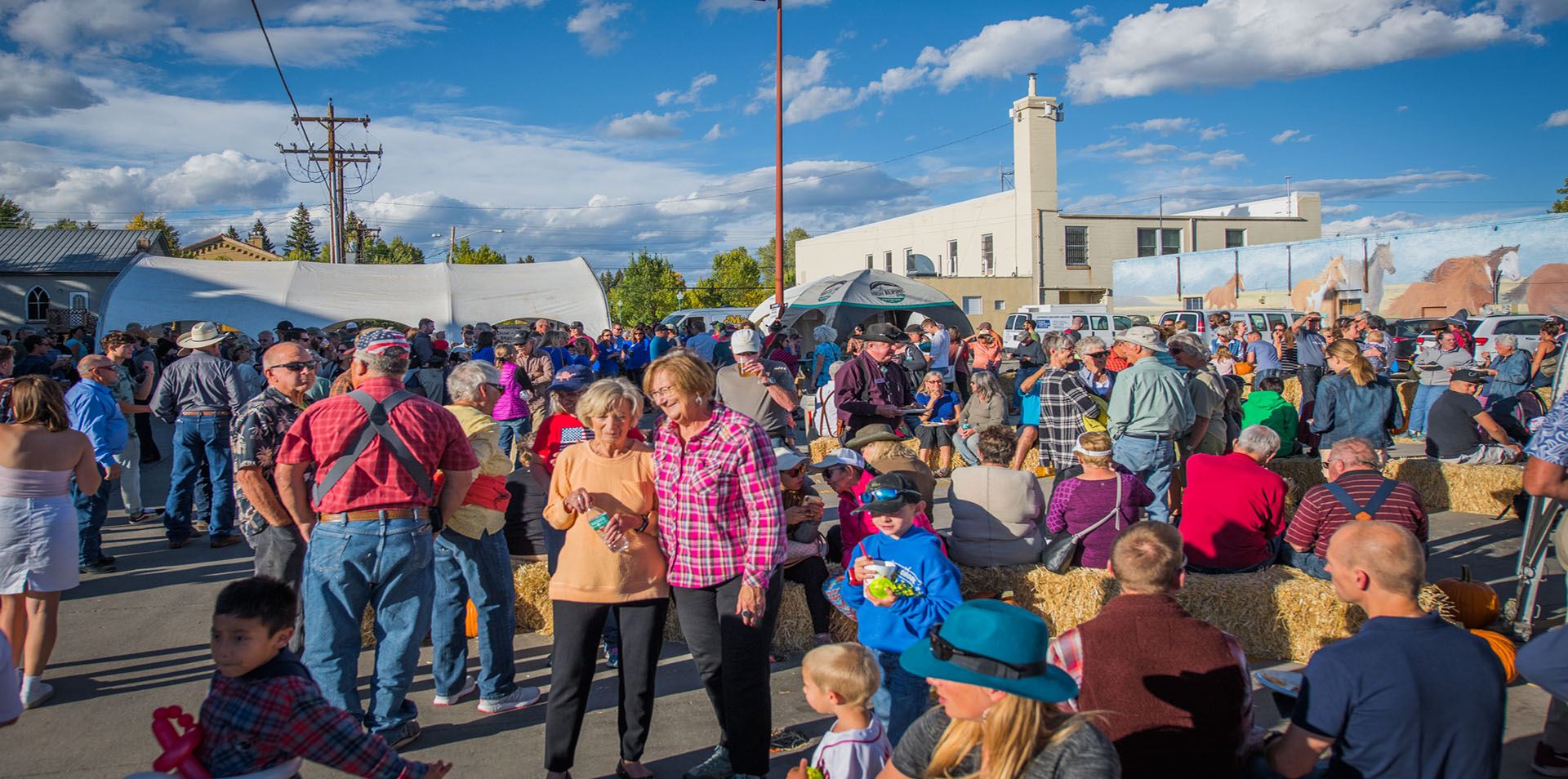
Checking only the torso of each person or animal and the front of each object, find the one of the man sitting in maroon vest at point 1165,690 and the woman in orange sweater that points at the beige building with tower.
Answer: the man sitting in maroon vest

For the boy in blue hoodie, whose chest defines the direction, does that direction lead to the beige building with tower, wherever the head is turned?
no

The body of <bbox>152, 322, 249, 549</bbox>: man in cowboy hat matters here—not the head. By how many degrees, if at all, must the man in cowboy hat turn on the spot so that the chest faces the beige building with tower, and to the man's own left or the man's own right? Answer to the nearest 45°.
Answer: approximately 45° to the man's own right

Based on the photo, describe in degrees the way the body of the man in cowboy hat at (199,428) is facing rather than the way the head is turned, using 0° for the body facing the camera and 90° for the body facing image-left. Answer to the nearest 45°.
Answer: approximately 180°

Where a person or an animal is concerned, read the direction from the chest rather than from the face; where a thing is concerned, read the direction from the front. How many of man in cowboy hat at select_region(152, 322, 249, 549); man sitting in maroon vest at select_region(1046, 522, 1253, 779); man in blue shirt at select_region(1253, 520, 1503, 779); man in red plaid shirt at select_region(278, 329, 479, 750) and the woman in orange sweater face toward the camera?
1

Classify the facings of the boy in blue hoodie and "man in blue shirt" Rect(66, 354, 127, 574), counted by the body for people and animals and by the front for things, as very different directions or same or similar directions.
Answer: very different directions

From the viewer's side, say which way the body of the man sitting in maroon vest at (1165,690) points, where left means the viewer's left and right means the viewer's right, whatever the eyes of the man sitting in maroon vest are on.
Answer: facing away from the viewer

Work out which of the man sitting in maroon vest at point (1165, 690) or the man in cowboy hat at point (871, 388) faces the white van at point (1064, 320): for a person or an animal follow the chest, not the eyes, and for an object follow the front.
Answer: the man sitting in maroon vest

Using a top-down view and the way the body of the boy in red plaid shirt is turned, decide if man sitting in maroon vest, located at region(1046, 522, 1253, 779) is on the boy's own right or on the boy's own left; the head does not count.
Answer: on the boy's own left

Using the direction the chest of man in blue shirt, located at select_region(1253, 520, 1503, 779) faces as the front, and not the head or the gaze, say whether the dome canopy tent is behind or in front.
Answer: in front

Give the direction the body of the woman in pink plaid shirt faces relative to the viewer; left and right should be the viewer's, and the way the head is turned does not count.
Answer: facing the viewer and to the left of the viewer

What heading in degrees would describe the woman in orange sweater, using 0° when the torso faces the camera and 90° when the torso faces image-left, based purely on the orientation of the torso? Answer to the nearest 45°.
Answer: approximately 0°

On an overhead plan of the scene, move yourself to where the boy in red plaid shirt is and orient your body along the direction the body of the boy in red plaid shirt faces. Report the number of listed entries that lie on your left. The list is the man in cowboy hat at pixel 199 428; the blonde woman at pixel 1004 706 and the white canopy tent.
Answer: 1

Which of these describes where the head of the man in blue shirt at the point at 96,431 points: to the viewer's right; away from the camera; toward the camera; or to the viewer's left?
to the viewer's right

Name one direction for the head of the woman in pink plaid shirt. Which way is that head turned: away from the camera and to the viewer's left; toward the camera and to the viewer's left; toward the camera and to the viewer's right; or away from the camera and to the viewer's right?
toward the camera and to the viewer's left

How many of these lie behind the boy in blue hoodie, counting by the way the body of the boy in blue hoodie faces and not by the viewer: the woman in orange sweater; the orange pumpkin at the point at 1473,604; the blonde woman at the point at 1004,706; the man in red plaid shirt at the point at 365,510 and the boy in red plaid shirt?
1

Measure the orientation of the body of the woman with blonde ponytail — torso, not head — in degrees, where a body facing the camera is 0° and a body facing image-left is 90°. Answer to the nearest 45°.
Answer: approximately 135°
